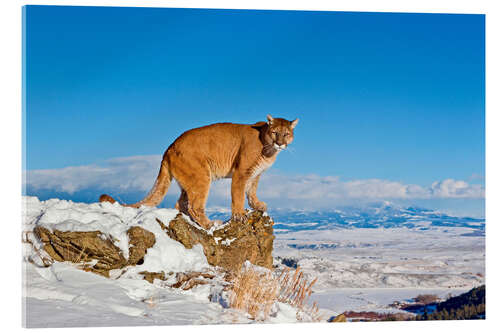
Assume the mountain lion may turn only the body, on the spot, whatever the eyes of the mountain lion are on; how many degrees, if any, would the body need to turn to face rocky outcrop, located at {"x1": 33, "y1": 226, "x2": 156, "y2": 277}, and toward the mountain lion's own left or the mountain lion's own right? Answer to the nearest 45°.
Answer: approximately 135° to the mountain lion's own right

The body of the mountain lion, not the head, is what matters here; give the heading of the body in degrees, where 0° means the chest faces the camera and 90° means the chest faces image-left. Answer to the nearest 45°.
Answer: approximately 270°
